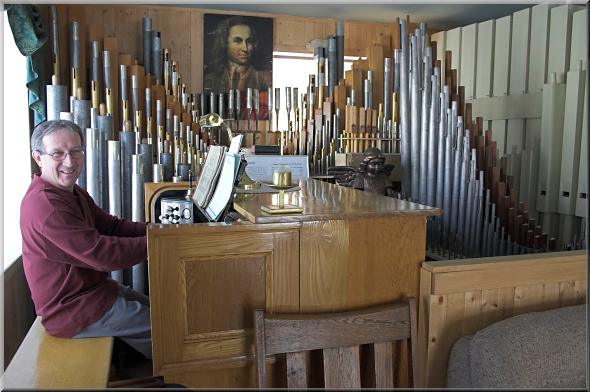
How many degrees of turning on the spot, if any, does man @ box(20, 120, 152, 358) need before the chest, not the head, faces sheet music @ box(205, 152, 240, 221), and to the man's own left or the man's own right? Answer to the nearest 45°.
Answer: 0° — they already face it

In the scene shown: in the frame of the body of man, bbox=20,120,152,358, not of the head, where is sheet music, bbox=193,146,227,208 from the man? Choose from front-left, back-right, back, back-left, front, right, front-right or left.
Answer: front

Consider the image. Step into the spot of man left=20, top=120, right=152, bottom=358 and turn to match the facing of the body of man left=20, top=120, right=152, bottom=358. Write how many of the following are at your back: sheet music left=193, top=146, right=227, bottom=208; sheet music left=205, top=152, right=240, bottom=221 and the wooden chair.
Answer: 0

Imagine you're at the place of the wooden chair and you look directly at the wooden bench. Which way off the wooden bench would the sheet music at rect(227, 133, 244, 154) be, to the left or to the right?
right

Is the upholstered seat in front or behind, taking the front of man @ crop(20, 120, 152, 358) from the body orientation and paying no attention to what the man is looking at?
in front

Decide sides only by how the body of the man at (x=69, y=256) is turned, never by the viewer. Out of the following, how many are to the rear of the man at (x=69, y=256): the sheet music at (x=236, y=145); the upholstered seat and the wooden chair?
0

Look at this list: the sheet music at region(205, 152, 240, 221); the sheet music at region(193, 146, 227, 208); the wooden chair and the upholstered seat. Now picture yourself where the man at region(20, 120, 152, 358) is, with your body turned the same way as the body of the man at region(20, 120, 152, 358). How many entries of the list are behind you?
0

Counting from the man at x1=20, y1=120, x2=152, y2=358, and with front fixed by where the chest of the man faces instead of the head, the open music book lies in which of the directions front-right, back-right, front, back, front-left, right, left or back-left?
front

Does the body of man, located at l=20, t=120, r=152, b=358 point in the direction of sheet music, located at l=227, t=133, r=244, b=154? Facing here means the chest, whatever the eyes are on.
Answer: yes

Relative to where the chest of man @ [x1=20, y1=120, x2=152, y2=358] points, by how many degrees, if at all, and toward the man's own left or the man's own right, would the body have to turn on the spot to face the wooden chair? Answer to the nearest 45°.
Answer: approximately 45° to the man's own right

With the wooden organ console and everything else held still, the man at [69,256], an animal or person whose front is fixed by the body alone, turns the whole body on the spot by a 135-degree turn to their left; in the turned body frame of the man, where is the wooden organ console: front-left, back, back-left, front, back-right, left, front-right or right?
back

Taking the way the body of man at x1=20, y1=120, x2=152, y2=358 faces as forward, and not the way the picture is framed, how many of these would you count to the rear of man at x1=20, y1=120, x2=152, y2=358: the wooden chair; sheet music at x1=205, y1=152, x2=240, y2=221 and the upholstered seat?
0

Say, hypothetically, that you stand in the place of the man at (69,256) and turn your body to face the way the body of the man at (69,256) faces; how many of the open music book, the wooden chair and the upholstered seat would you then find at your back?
0

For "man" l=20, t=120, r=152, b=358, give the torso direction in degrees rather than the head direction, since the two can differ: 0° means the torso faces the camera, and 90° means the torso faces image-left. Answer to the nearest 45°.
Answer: approximately 270°
